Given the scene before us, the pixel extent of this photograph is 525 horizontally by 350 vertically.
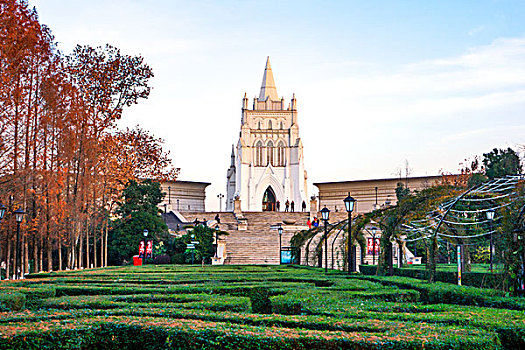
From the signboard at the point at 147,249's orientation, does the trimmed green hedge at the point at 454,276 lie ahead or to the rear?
ahead

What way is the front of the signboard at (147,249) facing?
toward the camera

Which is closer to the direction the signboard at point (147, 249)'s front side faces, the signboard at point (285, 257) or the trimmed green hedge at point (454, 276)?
the trimmed green hedge

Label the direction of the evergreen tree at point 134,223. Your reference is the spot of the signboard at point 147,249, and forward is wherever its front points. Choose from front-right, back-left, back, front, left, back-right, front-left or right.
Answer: back

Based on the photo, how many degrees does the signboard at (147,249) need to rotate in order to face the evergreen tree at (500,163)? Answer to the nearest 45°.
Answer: approximately 90° to its left
